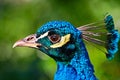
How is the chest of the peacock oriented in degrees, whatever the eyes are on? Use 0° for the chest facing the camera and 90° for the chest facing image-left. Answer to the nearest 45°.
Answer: approximately 90°
